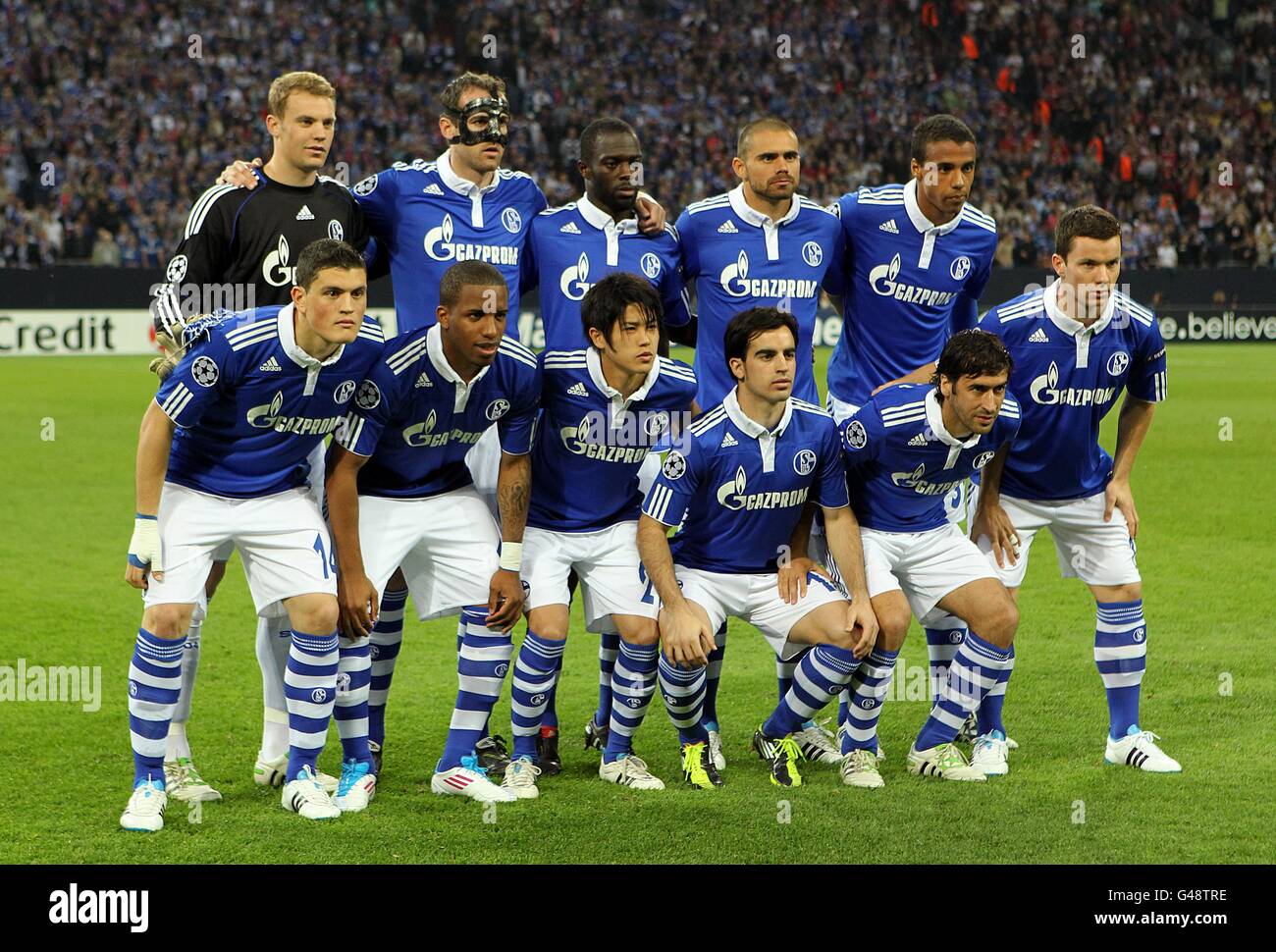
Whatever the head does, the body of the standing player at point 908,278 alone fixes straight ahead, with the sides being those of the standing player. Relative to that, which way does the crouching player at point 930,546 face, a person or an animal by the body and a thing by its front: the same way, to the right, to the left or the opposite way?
the same way

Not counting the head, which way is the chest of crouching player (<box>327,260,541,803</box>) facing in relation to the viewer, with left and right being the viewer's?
facing the viewer and to the right of the viewer

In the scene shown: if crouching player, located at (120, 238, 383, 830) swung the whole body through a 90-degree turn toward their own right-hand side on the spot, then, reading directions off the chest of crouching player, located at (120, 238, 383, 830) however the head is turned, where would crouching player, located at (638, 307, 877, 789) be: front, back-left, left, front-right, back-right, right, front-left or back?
back-left

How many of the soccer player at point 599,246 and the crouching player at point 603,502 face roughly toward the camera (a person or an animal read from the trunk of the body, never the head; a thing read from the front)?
2

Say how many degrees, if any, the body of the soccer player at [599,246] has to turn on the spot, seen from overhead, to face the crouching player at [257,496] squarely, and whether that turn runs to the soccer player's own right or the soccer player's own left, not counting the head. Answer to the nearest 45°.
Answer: approximately 45° to the soccer player's own right

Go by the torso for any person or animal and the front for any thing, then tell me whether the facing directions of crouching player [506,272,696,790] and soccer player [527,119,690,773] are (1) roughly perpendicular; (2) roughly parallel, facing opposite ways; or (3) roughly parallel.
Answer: roughly parallel

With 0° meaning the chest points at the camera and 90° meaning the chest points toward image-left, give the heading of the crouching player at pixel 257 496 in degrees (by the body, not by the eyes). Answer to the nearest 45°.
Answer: approximately 315°

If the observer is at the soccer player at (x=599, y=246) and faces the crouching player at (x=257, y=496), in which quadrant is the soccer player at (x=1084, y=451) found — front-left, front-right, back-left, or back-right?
back-left

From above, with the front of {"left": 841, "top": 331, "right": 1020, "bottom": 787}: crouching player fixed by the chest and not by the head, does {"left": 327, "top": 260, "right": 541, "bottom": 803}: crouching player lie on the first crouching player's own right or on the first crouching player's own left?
on the first crouching player's own right

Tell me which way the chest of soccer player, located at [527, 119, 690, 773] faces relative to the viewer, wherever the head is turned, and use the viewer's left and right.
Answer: facing the viewer

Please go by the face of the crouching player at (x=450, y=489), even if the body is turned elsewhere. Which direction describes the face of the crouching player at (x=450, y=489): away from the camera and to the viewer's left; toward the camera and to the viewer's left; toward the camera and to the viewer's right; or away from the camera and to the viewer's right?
toward the camera and to the viewer's right

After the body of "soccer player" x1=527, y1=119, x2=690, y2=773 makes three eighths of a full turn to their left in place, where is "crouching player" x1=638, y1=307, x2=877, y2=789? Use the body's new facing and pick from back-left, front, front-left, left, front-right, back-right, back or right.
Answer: right
